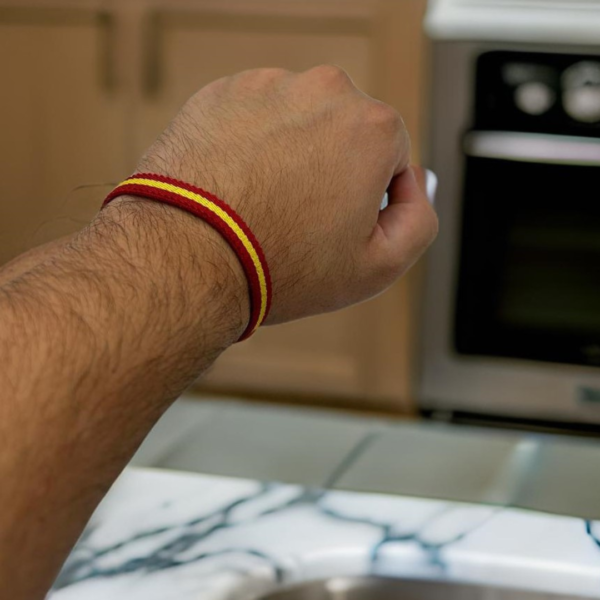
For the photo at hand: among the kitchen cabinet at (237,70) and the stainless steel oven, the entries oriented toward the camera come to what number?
2

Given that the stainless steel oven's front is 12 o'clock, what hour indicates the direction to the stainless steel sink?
The stainless steel sink is roughly at 12 o'clock from the stainless steel oven.

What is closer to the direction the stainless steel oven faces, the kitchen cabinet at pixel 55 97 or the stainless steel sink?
the stainless steel sink

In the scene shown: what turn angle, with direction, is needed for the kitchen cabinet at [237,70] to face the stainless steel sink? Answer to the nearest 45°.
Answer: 0° — it already faces it

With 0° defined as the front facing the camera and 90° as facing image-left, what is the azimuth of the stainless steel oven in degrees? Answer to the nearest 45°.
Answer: approximately 0°

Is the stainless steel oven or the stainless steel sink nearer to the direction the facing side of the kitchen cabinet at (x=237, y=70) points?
the stainless steel sink

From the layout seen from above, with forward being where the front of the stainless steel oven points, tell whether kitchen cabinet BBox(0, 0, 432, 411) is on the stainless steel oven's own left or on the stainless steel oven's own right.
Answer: on the stainless steel oven's own right
